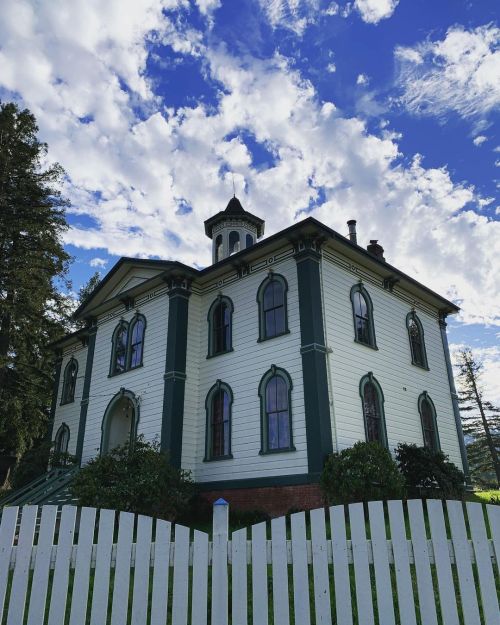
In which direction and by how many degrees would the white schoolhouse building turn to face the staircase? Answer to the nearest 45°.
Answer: approximately 45° to its right

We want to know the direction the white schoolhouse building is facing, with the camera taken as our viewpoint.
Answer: facing the viewer and to the left of the viewer

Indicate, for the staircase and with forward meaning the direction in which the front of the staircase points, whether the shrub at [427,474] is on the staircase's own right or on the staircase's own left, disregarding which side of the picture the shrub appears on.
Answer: on the staircase's own left

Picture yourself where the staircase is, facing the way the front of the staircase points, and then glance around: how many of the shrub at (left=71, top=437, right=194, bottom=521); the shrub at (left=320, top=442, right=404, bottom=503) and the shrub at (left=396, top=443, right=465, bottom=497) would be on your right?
0

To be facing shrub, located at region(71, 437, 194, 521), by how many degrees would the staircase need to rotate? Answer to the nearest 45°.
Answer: approximately 90° to its left

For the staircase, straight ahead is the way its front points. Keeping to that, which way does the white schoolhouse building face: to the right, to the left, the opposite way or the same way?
the same way

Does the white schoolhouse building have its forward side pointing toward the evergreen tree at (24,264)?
no

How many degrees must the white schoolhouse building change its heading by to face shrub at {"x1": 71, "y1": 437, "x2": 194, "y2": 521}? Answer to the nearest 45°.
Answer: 0° — it already faces it

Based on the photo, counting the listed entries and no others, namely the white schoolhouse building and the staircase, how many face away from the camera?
0
